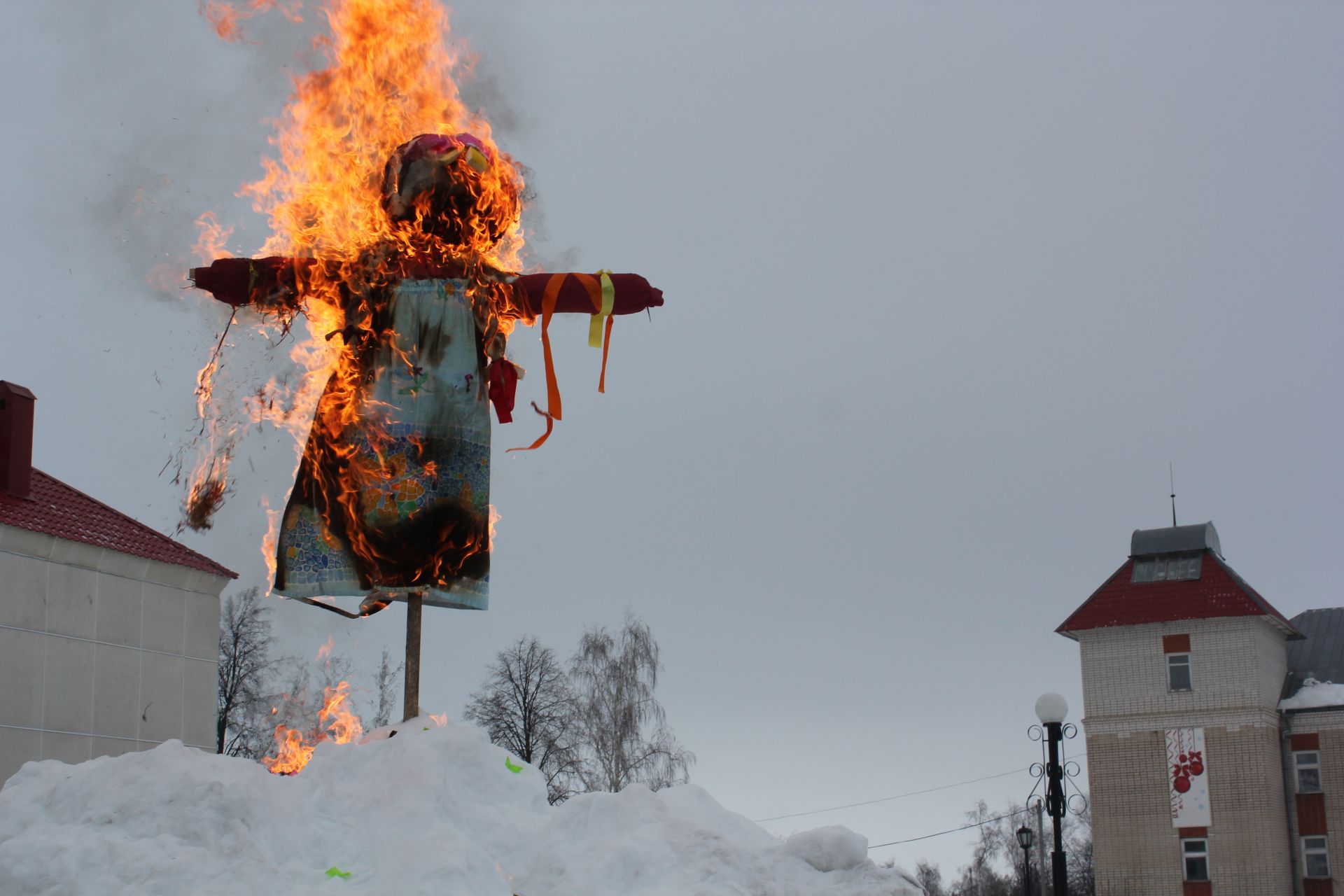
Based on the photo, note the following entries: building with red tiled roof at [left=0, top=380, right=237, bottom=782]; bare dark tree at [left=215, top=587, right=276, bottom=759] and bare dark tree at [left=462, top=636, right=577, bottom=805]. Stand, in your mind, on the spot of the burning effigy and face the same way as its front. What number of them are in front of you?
0

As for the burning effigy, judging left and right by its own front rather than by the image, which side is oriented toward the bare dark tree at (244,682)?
back

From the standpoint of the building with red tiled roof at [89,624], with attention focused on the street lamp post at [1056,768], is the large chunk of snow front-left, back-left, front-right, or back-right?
front-right

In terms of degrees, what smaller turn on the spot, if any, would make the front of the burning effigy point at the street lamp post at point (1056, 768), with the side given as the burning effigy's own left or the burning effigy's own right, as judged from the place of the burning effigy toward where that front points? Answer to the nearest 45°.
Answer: approximately 135° to the burning effigy's own left

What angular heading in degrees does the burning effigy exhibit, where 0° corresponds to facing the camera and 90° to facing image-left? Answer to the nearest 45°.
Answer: approximately 0°

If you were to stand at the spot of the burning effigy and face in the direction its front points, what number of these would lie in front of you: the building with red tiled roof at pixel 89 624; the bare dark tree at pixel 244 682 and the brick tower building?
0

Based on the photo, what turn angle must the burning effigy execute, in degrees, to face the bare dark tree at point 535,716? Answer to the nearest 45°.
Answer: approximately 180°

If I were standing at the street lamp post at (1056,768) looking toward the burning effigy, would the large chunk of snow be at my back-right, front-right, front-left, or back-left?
front-left

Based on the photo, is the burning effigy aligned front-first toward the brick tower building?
no
